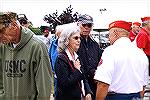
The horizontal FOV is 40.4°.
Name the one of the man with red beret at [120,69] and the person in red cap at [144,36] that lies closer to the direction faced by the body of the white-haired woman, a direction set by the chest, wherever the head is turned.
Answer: the man with red beret

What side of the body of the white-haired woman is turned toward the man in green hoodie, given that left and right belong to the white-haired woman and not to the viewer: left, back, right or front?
right

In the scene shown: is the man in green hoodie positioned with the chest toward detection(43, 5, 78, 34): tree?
no

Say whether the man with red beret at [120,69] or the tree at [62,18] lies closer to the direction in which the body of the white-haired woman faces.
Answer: the man with red beret

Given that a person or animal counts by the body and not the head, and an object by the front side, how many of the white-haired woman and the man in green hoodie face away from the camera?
0

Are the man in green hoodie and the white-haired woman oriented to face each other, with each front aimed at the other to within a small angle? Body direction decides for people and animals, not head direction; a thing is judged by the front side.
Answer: no

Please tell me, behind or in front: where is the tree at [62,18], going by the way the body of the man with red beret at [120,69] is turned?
in front

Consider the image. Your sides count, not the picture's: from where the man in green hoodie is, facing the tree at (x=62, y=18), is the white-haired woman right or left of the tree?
right

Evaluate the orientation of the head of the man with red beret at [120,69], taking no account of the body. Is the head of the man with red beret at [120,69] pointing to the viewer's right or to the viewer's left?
to the viewer's left

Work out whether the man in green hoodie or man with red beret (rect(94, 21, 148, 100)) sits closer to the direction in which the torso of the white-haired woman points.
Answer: the man with red beret

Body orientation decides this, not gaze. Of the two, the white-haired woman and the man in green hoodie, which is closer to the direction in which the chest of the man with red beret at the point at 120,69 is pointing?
the white-haired woman

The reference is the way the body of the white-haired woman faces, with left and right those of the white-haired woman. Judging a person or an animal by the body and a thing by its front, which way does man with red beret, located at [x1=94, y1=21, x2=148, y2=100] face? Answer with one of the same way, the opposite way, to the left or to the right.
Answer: the opposite way

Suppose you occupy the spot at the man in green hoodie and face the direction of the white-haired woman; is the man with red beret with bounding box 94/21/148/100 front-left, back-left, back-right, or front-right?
front-right

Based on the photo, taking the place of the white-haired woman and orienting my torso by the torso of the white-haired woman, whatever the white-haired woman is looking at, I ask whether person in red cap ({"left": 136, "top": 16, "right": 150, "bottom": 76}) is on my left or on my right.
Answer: on my left

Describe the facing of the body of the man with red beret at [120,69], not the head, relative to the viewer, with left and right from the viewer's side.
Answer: facing away from the viewer and to the left of the viewer

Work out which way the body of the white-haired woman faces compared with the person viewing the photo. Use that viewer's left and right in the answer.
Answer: facing the viewer and to the right of the viewer

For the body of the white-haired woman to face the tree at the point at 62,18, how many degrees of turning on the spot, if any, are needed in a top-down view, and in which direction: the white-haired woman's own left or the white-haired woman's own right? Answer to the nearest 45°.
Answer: approximately 135° to the white-haired woman's own left
